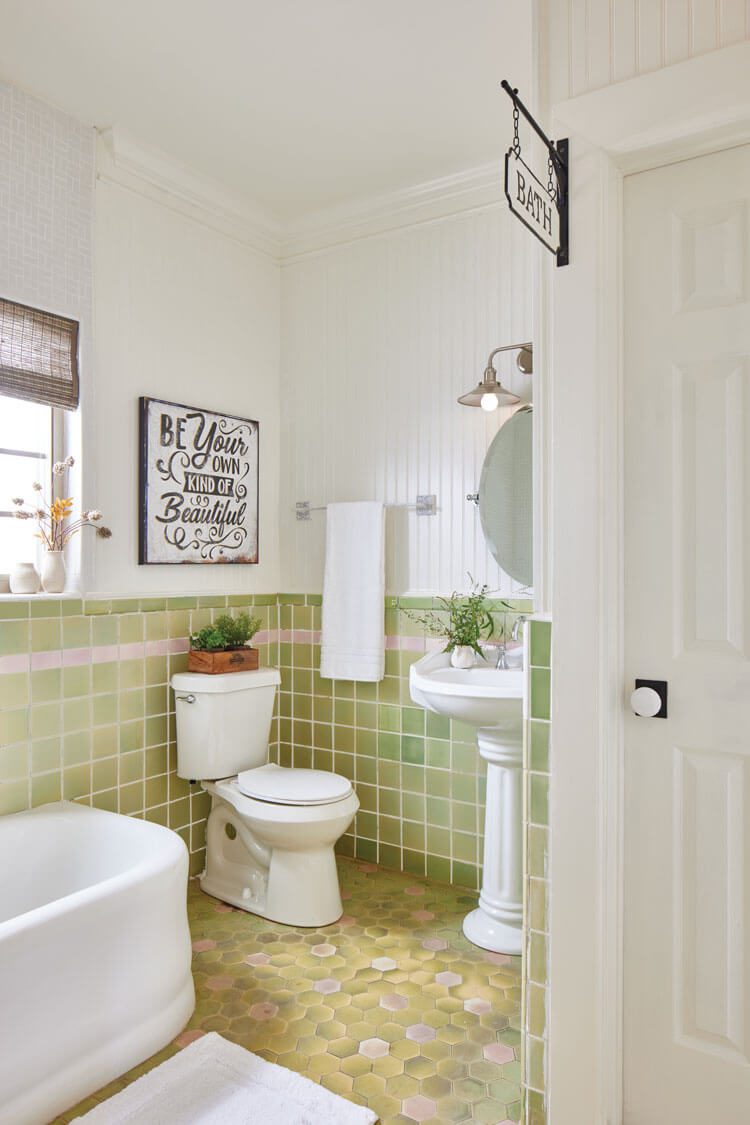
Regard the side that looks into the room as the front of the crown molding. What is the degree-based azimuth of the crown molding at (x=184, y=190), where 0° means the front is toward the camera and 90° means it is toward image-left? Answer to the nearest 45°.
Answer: approximately 315°

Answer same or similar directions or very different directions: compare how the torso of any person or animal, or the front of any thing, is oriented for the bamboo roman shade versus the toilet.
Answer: same or similar directions

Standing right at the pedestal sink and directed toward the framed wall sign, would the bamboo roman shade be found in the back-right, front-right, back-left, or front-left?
front-left

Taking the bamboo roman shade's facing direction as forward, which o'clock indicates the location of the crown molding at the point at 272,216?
The crown molding is roughly at 10 o'clock from the bamboo roman shade.

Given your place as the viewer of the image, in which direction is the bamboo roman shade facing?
facing the viewer and to the right of the viewer

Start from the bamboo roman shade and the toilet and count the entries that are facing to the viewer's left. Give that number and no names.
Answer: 0

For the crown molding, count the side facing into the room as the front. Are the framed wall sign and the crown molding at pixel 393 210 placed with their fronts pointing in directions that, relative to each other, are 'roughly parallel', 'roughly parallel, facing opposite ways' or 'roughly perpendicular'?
roughly perpendicular

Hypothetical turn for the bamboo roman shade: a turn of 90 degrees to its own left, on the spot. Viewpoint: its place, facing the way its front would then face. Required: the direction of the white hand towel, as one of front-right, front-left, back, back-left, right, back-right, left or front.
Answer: front-right

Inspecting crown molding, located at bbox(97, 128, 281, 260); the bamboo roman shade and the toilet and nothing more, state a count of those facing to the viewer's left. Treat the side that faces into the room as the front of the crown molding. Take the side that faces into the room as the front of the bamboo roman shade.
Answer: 0

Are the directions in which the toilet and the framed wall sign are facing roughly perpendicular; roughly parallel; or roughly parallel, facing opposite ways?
roughly parallel
